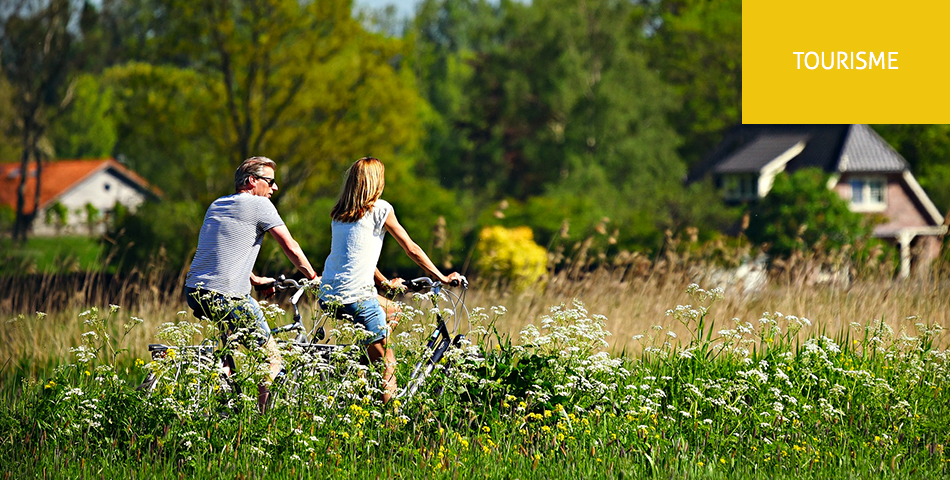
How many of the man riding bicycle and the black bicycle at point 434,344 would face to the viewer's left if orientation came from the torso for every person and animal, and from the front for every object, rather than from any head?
0

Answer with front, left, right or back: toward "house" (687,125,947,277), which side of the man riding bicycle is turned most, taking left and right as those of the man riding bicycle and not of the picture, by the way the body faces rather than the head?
front

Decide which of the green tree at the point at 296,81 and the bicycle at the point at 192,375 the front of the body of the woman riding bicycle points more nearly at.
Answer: the green tree

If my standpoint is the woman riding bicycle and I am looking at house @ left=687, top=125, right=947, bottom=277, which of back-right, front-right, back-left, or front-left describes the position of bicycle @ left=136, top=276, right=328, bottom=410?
back-left

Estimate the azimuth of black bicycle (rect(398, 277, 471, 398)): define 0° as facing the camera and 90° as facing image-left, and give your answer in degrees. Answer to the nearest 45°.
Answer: approximately 225°

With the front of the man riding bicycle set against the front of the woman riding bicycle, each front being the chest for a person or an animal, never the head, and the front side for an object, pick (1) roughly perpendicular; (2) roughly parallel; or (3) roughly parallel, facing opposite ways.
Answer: roughly parallel

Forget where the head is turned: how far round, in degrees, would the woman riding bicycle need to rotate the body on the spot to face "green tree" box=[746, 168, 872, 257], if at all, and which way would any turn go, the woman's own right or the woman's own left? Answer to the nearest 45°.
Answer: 0° — they already face it

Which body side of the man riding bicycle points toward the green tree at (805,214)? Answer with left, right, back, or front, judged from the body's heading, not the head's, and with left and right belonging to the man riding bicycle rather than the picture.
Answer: front

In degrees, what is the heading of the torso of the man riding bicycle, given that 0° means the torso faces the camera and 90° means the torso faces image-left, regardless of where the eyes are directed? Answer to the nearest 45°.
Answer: approximately 225°

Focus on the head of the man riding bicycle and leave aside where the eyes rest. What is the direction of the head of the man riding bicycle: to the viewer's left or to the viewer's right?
to the viewer's right

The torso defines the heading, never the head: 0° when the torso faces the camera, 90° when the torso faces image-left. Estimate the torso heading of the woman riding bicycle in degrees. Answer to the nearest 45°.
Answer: approximately 225°
